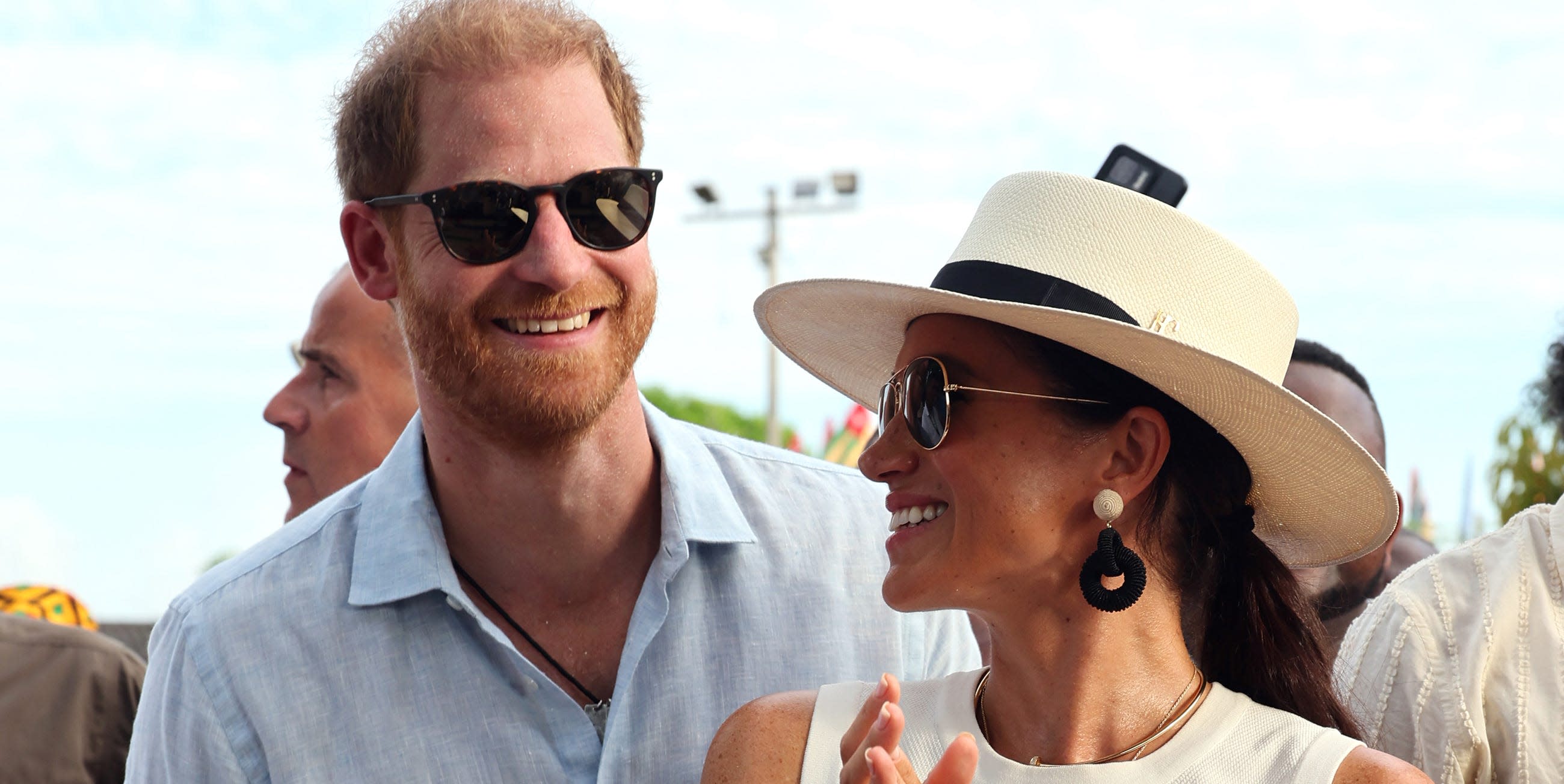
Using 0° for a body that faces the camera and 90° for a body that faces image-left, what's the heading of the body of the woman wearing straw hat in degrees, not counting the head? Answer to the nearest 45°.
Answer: approximately 45°

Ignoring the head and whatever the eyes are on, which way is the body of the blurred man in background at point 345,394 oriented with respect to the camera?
to the viewer's left

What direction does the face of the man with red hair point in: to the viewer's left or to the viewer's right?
to the viewer's right

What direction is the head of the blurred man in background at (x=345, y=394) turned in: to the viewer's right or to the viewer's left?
to the viewer's left

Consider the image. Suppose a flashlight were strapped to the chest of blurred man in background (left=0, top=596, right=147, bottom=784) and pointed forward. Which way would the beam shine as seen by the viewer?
away from the camera

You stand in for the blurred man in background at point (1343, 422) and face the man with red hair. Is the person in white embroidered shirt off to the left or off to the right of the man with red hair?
left

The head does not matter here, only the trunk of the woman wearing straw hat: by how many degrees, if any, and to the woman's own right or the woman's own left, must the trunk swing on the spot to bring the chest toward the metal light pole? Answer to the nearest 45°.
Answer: approximately 135° to the woman's own right

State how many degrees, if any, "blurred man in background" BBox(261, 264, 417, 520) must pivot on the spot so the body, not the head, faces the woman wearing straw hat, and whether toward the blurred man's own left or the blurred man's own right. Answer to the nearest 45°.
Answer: approximately 135° to the blurred man's own left

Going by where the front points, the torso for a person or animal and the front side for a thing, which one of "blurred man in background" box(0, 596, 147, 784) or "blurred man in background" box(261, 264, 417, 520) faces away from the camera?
"blurred man in background" box(0, 596, 147, 784)
